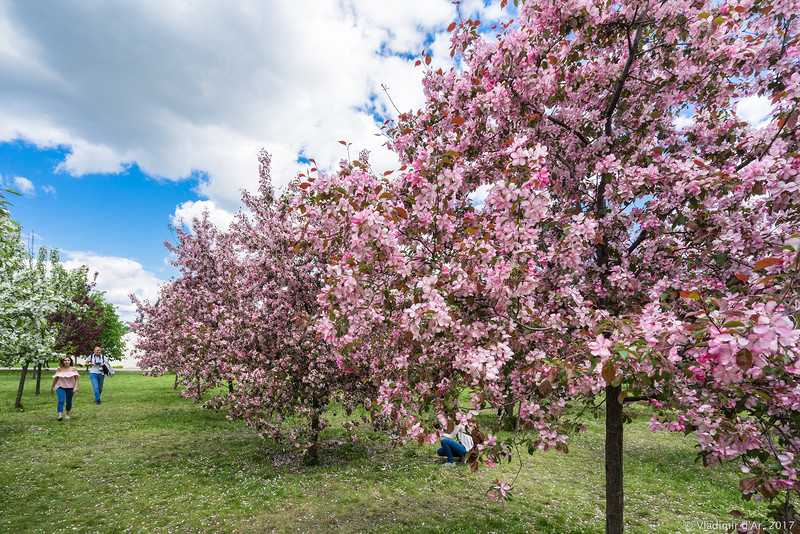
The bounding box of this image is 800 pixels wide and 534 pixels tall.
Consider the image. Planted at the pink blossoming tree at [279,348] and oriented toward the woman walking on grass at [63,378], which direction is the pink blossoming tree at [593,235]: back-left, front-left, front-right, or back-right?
back-left

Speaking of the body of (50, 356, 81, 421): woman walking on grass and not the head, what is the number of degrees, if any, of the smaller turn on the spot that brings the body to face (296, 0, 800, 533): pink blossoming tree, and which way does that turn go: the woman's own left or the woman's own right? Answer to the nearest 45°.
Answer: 0° — they already face it

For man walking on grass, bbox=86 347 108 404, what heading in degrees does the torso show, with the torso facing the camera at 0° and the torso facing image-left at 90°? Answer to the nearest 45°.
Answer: approximately 0°

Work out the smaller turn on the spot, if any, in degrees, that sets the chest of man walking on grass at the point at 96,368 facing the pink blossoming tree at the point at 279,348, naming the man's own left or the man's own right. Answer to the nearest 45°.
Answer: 0° — they already face it

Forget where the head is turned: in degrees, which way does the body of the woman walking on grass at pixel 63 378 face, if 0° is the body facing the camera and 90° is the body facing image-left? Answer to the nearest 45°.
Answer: approximately 0°

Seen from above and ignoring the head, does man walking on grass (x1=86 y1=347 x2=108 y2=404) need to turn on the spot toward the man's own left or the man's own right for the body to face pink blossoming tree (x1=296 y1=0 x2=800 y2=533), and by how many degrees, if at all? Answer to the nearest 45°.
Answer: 0° — they already face it
